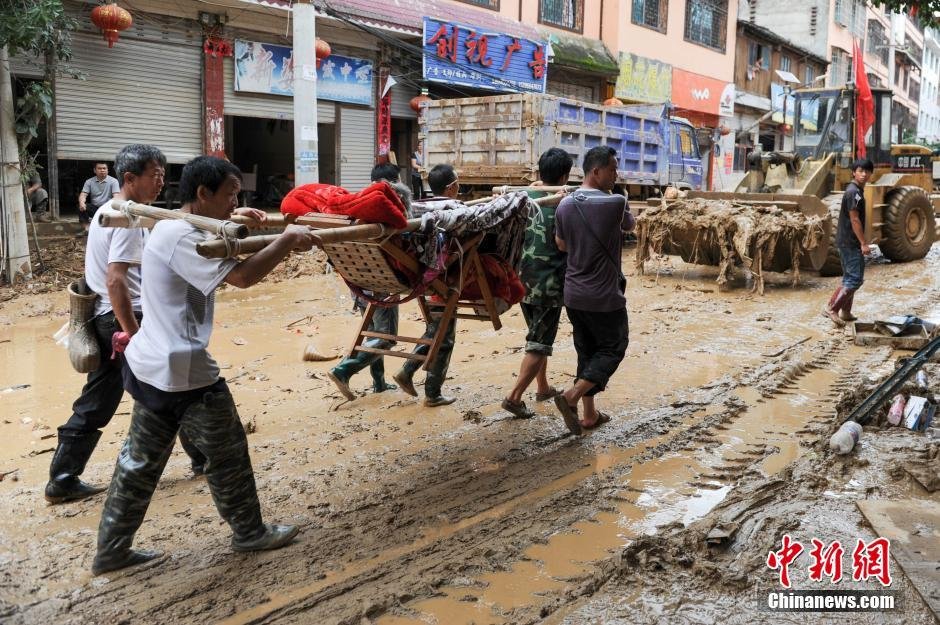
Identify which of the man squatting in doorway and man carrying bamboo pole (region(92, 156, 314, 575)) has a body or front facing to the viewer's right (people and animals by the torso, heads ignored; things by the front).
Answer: the man carrying bamboo pole

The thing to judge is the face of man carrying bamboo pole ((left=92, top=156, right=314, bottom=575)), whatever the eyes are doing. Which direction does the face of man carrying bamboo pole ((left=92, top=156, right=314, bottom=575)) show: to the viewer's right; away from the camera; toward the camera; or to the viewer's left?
to the viewer's right

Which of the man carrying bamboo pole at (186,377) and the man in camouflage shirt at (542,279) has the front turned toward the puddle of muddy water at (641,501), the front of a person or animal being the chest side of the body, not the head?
the man carrying bamboo pole

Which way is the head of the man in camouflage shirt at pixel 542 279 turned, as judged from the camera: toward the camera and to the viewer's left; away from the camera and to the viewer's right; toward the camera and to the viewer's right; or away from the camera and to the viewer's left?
away from the camera and to the viewer's right

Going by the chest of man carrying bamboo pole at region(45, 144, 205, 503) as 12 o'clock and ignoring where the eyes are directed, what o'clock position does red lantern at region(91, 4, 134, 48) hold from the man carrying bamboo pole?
The red lantern is roughly at 9 o'clock from the man carrying bamboo pole.

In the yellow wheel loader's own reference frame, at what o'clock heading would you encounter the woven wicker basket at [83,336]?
The woven wicker basket is roughly at 11 o'clock from the yellow wheel loader.

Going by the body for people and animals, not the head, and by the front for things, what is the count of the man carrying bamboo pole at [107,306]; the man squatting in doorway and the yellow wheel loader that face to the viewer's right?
1

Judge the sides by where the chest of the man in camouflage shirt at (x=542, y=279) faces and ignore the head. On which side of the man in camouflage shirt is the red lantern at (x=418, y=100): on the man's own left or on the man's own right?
on the man's own left

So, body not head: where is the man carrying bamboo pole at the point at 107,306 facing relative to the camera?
to the viewer's right
